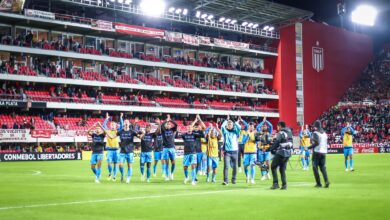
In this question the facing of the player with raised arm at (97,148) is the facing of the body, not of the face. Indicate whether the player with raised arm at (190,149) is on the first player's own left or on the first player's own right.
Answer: on the first player's own left

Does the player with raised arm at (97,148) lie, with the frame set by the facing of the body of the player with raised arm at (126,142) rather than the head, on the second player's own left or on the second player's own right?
on the second player's own right

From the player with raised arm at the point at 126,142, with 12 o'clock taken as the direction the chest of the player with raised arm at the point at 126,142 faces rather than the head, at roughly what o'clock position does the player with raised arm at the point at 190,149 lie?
the player with raised arm at the point at 190,149 is roughly at 10 o'clock from the player with raised arm at the point at 126,142.

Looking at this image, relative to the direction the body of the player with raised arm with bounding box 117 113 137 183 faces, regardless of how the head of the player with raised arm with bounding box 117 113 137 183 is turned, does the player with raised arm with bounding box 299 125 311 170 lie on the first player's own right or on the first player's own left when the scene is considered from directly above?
on the first player's own left

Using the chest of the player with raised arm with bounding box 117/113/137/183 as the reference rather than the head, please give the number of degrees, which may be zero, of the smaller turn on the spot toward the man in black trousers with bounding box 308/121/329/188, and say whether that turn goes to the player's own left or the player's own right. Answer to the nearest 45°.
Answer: approximately 45° to the player's own left

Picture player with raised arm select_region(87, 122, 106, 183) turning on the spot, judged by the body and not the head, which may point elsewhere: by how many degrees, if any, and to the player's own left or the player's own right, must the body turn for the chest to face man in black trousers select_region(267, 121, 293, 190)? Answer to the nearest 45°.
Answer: approximately 45° to the player's own left
